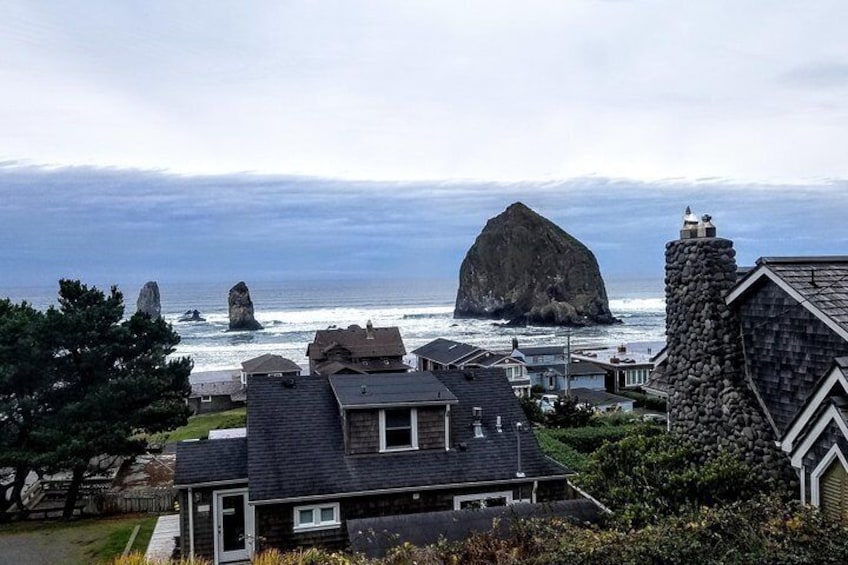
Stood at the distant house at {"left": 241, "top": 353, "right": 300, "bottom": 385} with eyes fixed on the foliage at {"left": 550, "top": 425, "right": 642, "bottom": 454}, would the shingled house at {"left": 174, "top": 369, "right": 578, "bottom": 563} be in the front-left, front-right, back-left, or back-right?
front-right

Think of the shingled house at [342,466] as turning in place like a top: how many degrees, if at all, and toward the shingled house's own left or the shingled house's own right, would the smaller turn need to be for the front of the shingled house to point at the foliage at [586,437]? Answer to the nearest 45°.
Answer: approximately 135° to the shingled house's own left

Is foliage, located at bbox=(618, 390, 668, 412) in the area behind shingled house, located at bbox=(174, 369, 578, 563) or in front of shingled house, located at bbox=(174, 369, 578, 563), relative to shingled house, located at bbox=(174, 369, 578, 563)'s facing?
behind

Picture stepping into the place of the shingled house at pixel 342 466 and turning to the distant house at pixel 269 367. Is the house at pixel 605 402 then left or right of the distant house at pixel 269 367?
right

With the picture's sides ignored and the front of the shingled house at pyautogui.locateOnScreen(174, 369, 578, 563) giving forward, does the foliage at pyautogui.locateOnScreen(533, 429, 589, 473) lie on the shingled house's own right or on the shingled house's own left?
on the shingled house's own left

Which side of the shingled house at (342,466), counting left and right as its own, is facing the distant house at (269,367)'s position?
back

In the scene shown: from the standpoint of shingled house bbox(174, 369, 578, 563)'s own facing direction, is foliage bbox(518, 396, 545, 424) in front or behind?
behind

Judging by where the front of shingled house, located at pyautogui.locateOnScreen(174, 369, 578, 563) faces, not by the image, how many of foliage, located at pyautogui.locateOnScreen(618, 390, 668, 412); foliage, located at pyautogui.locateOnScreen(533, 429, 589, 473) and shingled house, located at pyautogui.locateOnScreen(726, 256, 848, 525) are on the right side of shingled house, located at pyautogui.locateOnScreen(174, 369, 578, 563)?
0

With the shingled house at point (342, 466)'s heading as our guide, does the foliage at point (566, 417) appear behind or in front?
behind

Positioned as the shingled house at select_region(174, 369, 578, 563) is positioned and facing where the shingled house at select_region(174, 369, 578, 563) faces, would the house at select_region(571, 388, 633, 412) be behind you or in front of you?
behind

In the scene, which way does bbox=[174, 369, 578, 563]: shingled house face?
toward the camera

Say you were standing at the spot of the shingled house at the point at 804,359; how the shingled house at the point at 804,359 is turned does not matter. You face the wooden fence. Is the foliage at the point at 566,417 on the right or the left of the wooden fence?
right

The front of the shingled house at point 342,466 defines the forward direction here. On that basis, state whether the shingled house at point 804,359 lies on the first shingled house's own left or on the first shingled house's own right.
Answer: on the first shingled house's own left

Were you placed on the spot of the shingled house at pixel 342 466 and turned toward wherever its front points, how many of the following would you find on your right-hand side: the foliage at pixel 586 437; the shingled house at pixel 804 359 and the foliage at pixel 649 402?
0

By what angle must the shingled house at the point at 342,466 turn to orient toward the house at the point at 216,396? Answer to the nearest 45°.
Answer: approximately 180°

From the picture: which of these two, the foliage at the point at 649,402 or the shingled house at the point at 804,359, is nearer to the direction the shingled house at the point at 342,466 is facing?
the shingled house

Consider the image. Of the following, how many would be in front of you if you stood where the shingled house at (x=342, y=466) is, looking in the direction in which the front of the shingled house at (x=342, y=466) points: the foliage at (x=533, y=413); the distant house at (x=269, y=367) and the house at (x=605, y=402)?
0

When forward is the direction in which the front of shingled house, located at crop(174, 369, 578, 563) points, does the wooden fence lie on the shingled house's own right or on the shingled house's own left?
on the shingled house's own right
